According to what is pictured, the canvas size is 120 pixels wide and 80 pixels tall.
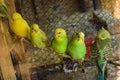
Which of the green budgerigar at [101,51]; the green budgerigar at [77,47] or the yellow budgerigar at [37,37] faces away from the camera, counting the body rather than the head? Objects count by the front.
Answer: the green budgerigar at [101,51]

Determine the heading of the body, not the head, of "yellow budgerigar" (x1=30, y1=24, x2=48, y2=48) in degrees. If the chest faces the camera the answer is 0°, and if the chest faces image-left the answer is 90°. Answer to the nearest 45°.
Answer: approximately 45°

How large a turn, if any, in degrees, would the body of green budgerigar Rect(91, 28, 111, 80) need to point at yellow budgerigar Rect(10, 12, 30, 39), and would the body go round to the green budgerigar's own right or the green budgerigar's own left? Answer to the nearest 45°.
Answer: approximately 90° to the green budgerigar's own left

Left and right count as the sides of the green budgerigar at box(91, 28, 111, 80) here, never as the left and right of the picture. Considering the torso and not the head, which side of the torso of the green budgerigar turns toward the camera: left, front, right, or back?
back

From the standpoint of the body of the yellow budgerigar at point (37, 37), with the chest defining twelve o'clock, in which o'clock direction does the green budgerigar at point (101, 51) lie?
The green budgerigar is roughly at 8 o'clock from the yellow budgerigar.
